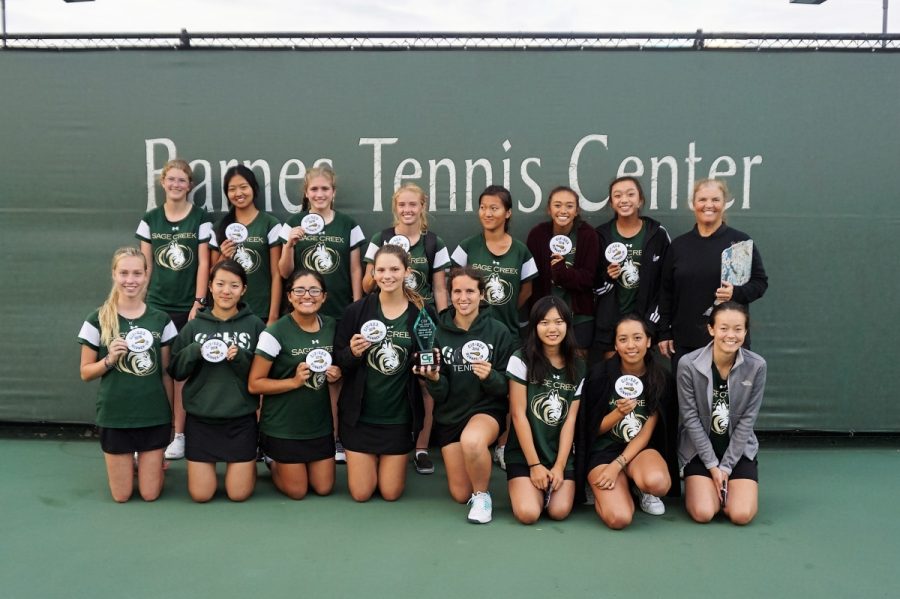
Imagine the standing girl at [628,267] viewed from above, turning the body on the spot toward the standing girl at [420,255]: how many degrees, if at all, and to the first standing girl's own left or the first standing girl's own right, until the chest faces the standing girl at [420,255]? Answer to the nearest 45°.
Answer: approximately 90° to the first standing girl's own right

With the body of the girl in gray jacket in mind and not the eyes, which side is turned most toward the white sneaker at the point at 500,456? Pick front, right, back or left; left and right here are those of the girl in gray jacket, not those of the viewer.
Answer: right

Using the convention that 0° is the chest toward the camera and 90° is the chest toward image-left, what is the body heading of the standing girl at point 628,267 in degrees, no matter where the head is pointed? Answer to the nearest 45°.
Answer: approximately 0°

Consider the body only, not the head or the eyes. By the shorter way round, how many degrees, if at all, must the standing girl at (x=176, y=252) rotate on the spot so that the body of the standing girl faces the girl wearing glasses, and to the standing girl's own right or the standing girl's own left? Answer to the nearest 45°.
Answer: approximately 45° to the standing girl's own left

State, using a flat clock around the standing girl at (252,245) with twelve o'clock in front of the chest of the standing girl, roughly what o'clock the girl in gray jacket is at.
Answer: The girl in gray jacket is roughly at 10 o'clock from the standing girl.
